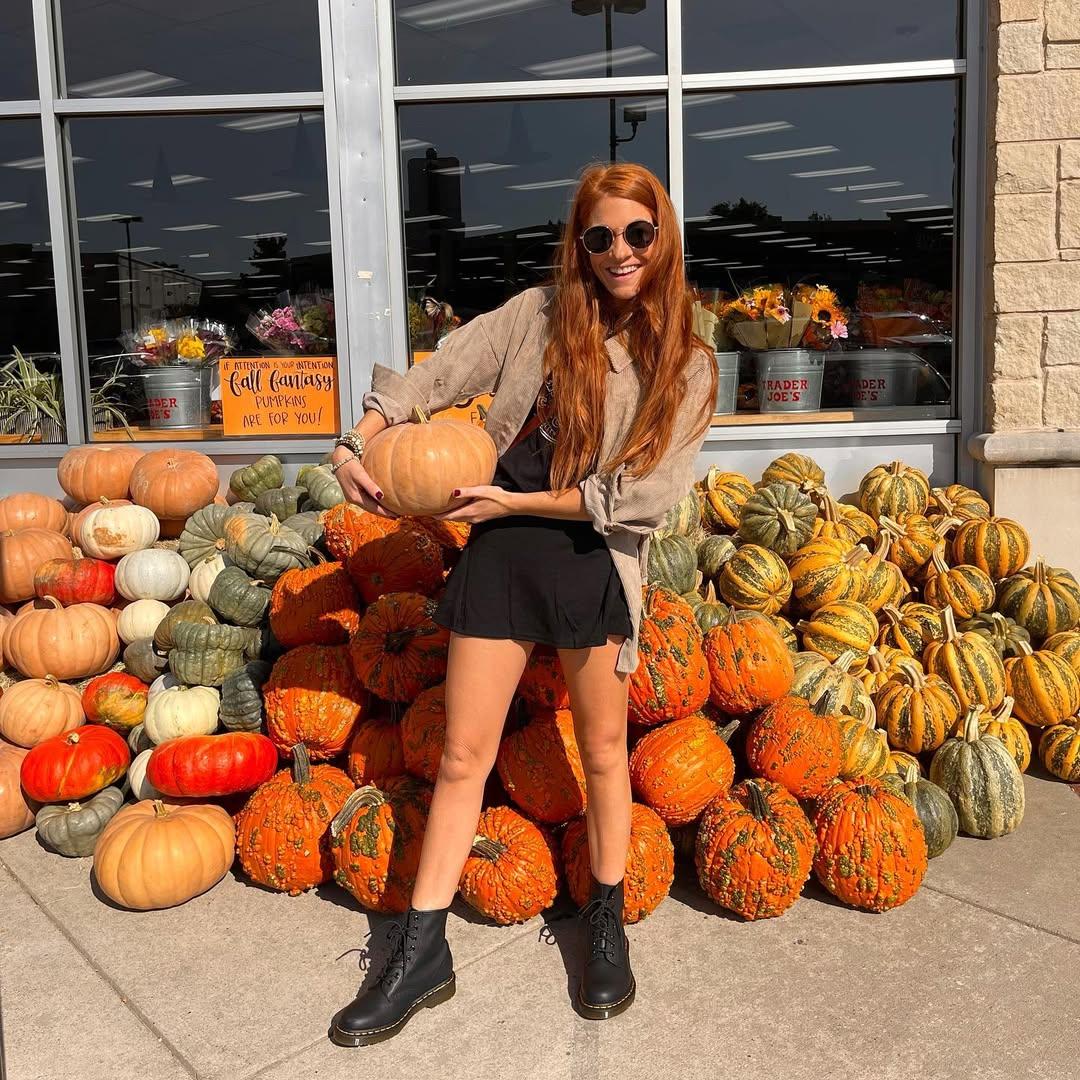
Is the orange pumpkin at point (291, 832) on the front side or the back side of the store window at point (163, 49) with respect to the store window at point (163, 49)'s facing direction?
on the front side

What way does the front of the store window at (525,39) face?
toward the camera

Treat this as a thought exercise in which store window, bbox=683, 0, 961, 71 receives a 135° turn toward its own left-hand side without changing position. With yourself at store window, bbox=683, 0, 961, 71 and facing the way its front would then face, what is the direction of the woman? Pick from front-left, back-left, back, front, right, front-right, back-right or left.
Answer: back-right

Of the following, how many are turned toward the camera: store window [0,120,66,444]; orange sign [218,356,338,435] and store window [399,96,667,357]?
3

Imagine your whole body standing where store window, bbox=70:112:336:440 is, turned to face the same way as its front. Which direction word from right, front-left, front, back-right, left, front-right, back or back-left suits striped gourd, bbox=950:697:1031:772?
front-left

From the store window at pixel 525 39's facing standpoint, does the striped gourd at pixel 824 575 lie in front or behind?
in front

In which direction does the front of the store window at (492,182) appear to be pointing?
toward the camera

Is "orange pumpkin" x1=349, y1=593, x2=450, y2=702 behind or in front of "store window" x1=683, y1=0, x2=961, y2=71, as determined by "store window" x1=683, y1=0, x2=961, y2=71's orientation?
in front

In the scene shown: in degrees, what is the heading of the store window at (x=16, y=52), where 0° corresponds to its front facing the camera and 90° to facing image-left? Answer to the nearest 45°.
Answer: approximately 0°

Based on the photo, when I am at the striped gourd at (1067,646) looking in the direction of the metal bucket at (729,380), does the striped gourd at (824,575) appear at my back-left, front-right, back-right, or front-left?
front-left

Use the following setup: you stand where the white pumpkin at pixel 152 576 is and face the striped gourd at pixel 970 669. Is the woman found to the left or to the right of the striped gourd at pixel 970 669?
right

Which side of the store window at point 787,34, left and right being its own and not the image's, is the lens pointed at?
front
